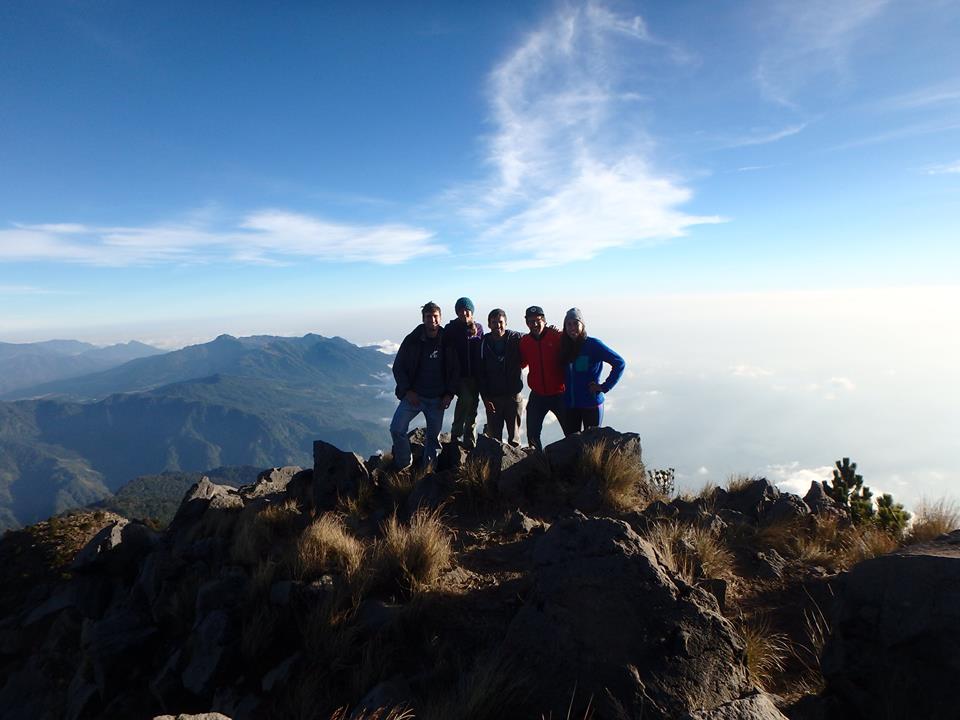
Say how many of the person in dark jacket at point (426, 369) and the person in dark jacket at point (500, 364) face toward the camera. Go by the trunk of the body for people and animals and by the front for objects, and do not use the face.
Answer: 2

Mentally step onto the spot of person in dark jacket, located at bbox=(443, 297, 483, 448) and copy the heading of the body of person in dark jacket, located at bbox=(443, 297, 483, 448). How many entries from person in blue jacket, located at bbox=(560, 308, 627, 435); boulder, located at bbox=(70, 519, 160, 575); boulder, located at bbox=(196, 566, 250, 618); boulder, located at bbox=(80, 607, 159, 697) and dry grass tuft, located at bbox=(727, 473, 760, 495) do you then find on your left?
2

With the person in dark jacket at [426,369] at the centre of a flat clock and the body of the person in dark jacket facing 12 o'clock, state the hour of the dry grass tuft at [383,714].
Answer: The dry grass tuft is roughly at 12 o'clock from the person in dark jacket.

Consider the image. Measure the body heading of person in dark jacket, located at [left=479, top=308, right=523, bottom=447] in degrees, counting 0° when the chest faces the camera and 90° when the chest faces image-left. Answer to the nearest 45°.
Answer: approximately 0°

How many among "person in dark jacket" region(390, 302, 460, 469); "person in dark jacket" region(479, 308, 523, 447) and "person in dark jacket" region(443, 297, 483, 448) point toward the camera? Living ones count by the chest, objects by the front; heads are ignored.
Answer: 3

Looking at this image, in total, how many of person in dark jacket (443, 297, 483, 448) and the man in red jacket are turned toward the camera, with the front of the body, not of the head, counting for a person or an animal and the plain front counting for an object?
2

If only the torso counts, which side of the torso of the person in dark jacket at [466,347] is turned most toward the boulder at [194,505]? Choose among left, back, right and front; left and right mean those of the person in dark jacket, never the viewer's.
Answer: right

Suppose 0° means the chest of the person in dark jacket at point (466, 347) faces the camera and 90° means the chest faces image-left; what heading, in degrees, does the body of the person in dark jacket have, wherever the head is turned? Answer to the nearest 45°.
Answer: approximately 0°

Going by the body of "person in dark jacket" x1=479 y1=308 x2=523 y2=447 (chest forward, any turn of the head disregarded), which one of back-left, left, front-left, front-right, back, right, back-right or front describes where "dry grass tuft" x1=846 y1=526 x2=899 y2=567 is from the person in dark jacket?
front-left
